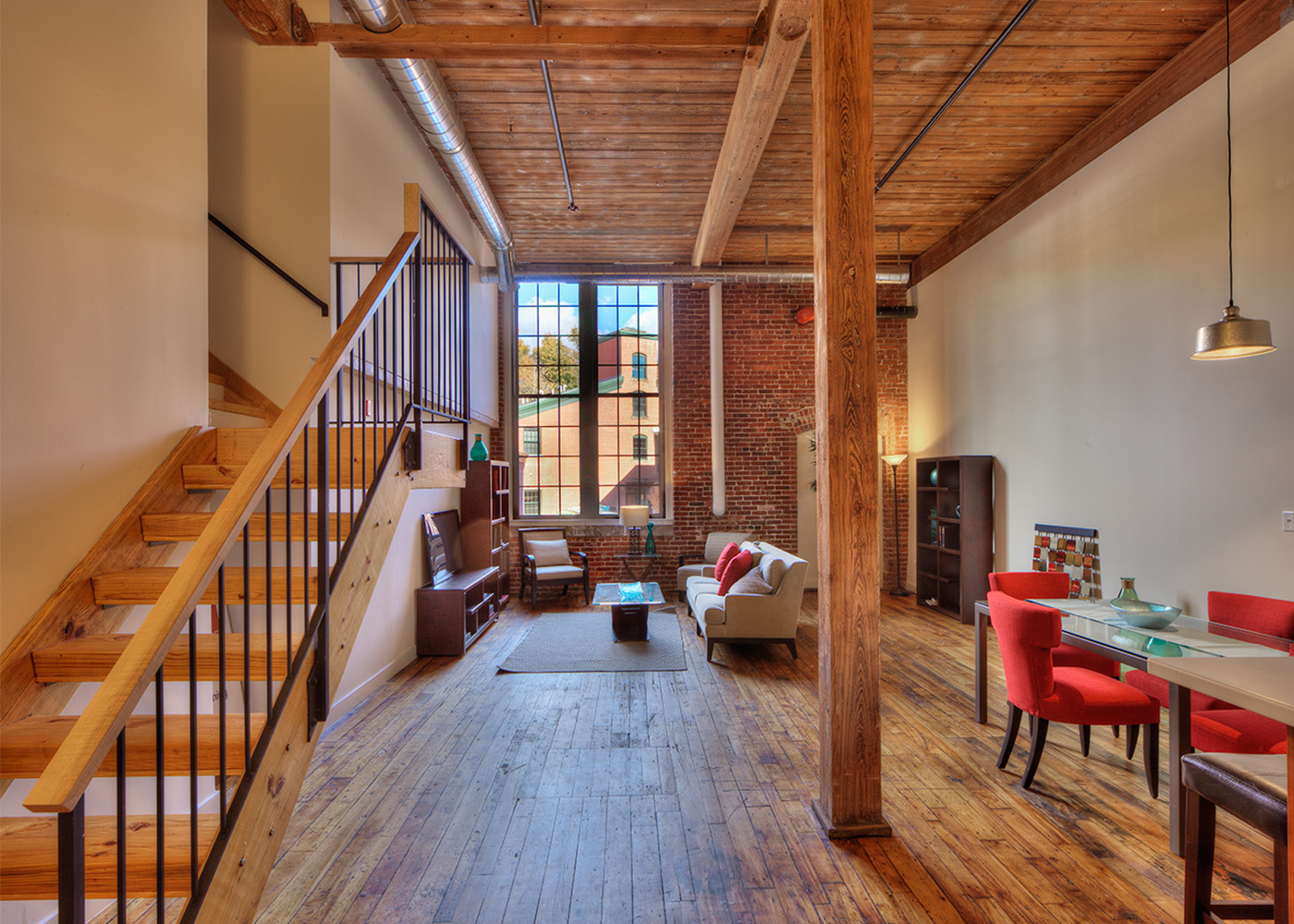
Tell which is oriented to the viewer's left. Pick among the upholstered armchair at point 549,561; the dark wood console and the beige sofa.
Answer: the beige sofa

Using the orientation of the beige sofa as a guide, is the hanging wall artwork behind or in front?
behind

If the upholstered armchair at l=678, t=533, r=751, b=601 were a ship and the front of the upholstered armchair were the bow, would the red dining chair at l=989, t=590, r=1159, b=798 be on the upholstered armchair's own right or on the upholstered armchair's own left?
on the upholstered armchair's own left

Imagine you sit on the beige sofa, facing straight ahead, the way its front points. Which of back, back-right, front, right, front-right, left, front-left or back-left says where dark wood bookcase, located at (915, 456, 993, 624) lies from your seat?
back-right

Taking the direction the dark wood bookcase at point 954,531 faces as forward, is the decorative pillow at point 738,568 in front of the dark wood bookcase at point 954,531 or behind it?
in front

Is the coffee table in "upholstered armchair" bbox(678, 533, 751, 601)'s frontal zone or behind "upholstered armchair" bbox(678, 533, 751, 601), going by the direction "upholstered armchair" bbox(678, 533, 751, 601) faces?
frontal zone

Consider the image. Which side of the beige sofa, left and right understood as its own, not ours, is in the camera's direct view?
left

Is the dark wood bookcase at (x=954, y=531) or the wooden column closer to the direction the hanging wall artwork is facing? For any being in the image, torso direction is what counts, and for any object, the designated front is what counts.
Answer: the wooden column

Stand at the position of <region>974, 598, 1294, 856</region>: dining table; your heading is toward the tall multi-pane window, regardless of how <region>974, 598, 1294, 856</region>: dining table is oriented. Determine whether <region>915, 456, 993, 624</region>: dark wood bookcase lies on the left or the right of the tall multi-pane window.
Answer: right

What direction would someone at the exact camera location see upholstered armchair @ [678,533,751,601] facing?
facing the viewer and to the left of the viewer

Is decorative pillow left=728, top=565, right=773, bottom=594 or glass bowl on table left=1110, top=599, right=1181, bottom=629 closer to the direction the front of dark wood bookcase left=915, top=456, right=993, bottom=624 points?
the decorative pillow

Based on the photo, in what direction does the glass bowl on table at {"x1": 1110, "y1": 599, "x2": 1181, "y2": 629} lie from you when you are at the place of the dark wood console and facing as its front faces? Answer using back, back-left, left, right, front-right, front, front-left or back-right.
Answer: front-right
